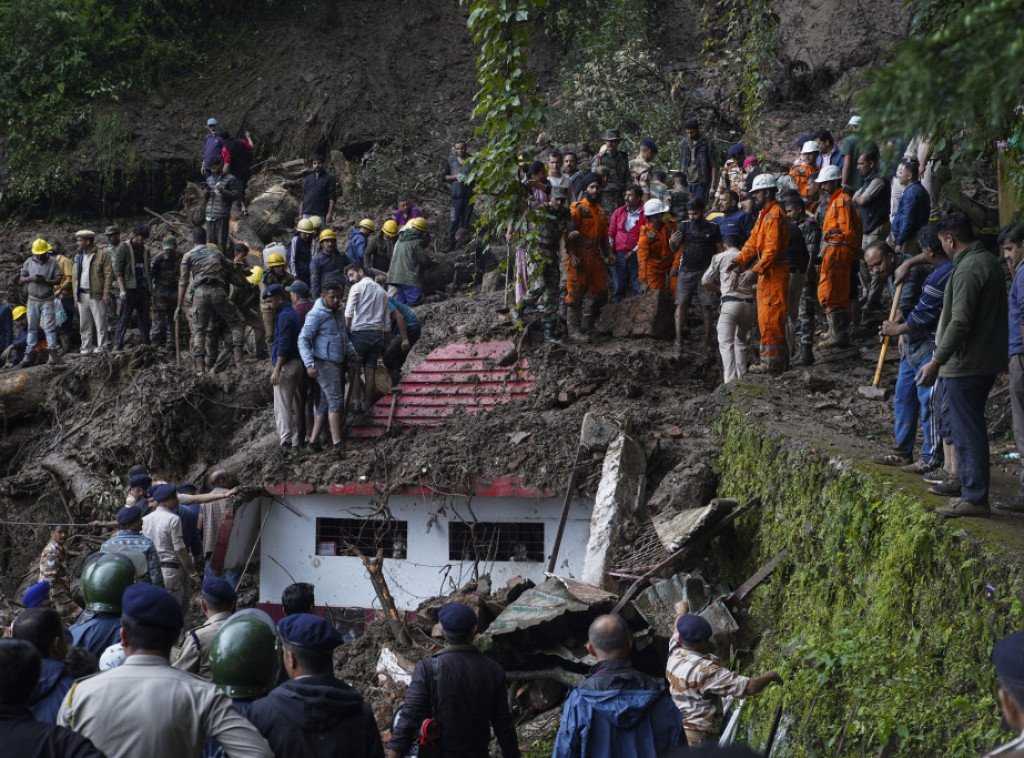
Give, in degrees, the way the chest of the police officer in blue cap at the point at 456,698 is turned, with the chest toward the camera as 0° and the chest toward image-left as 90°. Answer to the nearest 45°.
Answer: approximately 180°

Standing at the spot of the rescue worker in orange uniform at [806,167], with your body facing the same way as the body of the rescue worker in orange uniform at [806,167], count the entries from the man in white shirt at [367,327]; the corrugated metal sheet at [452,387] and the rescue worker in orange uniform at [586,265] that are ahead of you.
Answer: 3

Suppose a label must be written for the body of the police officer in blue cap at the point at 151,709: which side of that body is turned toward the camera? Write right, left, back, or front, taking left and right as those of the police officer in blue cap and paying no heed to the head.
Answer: back

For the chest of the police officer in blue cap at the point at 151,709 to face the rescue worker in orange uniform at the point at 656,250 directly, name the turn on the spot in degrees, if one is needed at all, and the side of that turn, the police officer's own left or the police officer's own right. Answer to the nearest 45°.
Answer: approximately 45° to the police officer's own right

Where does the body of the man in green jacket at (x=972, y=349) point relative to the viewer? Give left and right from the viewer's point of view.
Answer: facing to the left of the viewer

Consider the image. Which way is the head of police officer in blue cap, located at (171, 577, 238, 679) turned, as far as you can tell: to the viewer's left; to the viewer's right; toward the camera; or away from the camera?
away from the camera

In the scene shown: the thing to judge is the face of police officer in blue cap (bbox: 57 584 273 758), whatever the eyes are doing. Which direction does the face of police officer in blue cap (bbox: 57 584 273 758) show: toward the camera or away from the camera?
away from the camera

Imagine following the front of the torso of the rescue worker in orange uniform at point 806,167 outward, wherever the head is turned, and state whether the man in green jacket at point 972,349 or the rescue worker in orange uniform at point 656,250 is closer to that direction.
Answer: the rescue worker in orange uniform

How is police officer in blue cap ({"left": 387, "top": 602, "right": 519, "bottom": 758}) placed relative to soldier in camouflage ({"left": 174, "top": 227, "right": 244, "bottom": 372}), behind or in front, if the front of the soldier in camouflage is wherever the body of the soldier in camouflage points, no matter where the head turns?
behind

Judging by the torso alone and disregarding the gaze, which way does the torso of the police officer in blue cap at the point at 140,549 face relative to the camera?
away from the camera

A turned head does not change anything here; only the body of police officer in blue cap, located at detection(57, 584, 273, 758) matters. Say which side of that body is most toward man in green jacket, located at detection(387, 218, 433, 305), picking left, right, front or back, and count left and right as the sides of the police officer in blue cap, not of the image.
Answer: front

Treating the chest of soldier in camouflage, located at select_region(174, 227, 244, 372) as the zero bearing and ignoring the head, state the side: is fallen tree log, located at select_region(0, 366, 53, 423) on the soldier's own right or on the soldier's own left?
on the soldier's own left

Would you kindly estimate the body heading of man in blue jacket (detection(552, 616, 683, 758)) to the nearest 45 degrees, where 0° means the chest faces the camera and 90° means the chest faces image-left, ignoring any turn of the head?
approximately 180°

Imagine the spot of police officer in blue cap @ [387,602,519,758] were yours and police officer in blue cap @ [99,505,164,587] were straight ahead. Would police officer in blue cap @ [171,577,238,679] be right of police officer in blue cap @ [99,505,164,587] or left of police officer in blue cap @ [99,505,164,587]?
left

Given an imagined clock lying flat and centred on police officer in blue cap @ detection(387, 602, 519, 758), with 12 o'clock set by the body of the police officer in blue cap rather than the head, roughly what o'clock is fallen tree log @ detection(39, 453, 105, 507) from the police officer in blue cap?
The fallen tree log is roughly at 11 o'clock from the police officer in blue cap.

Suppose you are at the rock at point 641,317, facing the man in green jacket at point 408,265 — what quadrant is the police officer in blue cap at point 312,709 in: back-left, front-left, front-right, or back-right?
back-left

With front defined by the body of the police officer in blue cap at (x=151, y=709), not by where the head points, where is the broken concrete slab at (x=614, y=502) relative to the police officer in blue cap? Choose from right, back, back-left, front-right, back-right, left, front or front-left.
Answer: front-right

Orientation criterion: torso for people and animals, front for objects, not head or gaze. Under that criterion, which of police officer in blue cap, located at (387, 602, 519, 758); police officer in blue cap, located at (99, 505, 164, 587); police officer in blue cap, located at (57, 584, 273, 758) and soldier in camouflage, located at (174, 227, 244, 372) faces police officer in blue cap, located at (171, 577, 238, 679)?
police officer in blue cap, located at (57, 584, 273, 758)
